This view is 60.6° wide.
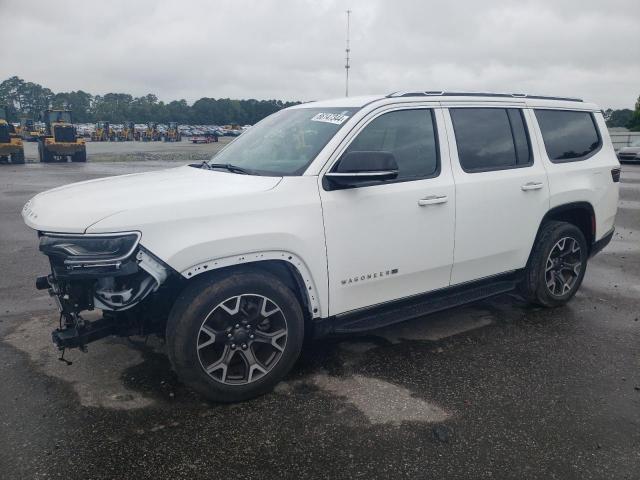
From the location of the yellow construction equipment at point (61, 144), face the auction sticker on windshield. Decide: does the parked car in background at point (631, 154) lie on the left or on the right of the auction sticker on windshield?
left

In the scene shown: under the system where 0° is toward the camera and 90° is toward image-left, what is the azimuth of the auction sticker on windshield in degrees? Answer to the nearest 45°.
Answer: approximately 45°

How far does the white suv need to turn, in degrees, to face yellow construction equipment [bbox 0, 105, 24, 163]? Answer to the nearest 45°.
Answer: approximately 90° to its right

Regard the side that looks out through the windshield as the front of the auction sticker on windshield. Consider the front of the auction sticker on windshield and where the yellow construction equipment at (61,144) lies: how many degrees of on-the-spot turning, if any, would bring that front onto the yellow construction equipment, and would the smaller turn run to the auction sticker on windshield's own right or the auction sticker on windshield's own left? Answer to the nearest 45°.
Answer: approximately 90° to the auction sticker on windshield's own right

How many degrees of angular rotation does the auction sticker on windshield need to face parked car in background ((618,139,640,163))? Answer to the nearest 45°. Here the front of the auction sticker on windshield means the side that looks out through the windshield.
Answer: approximately 180°

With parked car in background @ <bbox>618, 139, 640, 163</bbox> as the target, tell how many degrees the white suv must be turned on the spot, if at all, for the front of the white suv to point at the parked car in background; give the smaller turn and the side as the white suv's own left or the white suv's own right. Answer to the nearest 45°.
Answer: approximately 180°
